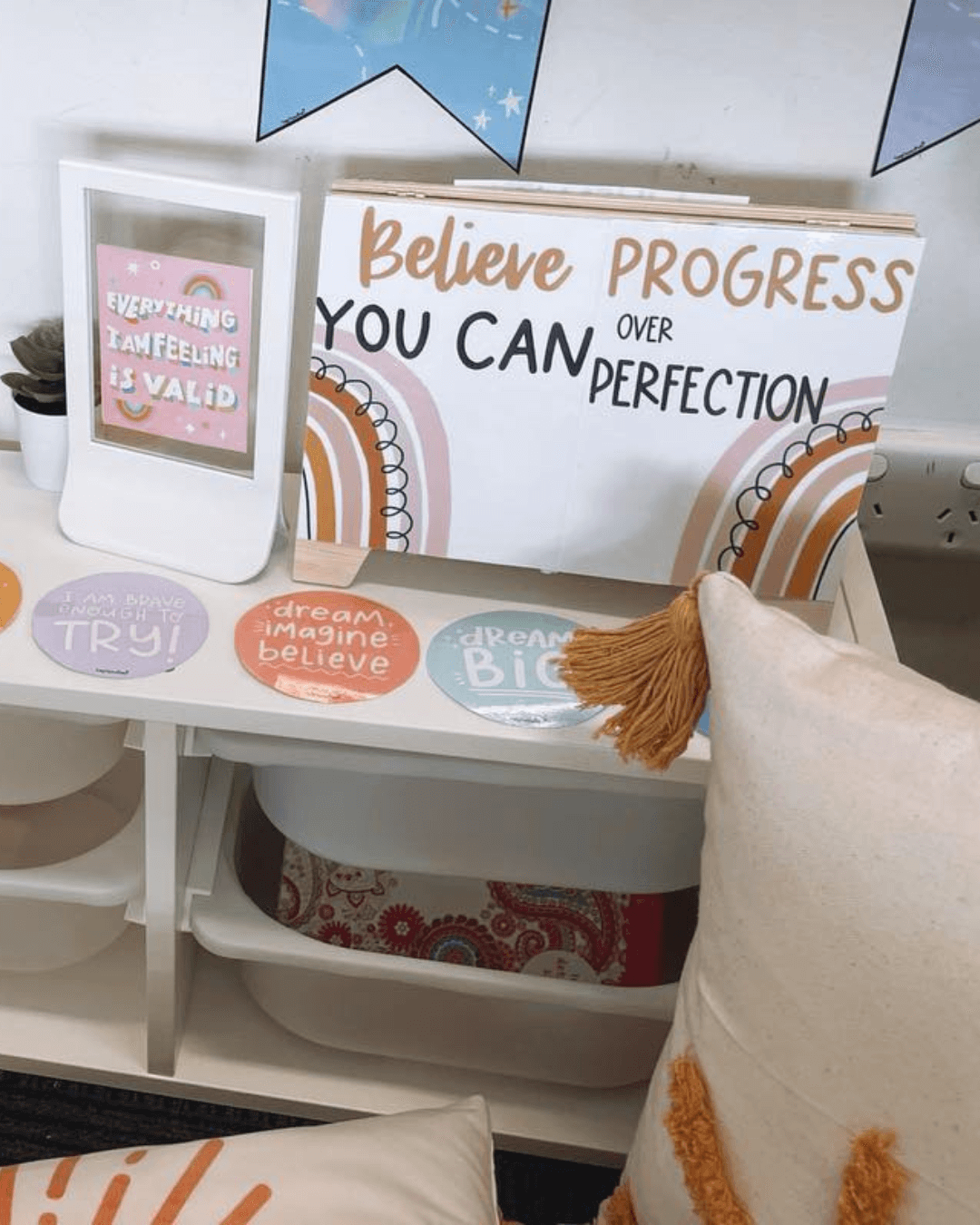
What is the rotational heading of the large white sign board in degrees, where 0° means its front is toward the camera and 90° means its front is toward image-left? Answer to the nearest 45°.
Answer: approximately 0°

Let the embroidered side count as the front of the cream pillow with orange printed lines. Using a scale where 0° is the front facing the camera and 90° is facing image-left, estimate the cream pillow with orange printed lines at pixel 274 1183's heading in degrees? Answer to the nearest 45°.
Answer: approximately 0°

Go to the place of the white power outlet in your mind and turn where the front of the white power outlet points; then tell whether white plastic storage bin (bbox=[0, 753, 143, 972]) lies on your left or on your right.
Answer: on your right
